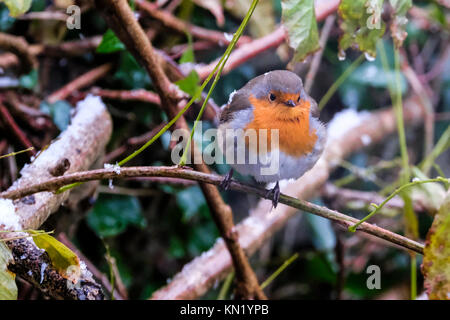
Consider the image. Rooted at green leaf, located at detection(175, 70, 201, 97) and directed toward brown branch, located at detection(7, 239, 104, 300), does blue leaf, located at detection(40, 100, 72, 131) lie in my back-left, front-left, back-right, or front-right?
front-right

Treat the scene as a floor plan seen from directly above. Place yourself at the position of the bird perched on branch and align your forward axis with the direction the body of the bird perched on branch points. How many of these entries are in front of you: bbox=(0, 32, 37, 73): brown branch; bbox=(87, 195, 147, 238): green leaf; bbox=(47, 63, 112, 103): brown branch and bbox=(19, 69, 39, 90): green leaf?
0

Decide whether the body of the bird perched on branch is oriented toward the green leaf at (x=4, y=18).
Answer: no

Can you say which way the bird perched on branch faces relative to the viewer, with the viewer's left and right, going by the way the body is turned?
facing the viewer and to the right of the viewer

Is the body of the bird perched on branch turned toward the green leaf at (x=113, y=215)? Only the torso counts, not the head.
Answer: no

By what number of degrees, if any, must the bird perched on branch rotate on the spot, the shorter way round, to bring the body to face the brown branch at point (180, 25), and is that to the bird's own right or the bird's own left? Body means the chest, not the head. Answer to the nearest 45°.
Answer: approximately 180°
